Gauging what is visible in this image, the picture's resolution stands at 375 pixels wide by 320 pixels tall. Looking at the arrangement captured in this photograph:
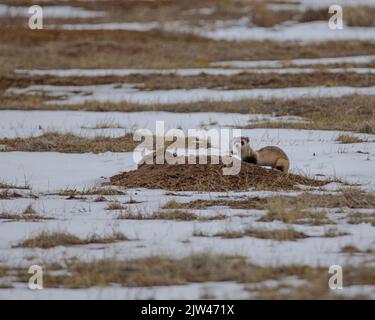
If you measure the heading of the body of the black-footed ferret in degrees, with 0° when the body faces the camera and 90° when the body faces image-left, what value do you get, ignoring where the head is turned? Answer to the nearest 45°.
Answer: approximately 90°
